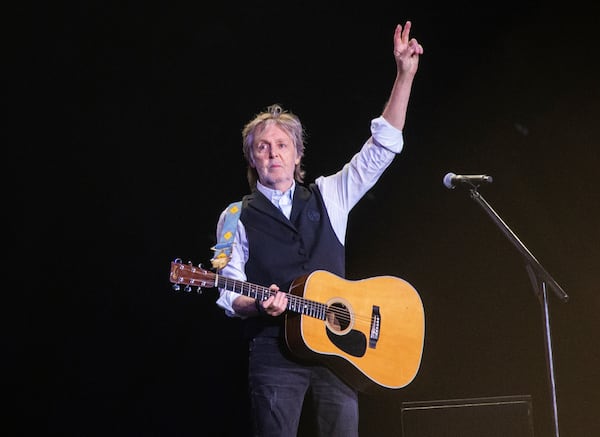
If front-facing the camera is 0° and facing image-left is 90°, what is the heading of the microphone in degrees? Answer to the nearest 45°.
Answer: approximately 90°

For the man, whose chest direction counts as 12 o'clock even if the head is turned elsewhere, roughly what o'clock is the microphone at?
The microphone is roughly at 9 o'clock from the man.

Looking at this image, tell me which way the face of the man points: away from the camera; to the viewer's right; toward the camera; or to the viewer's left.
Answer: toward the camera

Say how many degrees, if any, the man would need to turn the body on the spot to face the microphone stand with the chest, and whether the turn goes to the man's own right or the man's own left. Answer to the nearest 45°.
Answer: approximately 90° to the man's own left

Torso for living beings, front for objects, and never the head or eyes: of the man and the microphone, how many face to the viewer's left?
1

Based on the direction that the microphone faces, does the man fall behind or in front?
in front

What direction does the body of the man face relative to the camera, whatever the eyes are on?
toward the camera

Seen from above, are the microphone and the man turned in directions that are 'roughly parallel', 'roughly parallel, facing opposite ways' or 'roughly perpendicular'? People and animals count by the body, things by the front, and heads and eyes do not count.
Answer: roughly perpendicular
